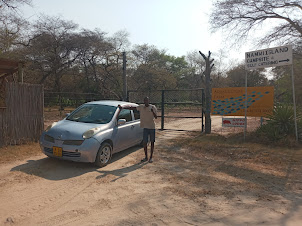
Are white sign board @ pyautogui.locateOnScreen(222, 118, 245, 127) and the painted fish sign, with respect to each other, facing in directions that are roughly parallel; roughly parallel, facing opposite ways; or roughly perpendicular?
roughly parallel

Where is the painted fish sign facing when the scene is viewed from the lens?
facing the viewer

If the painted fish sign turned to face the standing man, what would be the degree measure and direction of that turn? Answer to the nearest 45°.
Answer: approximately 45° to its right

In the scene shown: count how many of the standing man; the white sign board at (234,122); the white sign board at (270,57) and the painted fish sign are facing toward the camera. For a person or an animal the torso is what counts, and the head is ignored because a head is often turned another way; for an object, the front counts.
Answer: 4

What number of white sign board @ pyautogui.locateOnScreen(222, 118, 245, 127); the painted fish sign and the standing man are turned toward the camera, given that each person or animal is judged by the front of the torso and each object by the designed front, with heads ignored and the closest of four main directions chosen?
3

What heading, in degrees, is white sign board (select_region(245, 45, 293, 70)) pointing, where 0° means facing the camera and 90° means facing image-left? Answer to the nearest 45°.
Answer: approximately 0°

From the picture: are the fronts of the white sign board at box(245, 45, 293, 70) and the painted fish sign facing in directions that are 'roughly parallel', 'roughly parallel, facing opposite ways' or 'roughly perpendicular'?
roughly parallel

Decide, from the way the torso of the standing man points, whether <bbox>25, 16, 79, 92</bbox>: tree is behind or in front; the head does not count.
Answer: behind

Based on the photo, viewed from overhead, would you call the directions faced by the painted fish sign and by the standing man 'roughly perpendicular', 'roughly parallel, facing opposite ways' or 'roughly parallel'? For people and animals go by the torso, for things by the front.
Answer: roughly parallel

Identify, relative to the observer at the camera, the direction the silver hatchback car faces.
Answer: facing the viewer and to the left of the viewer

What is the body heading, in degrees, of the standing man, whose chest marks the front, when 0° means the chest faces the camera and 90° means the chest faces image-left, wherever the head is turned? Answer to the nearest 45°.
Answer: approximately 0°

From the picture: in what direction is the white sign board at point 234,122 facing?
toward the camera

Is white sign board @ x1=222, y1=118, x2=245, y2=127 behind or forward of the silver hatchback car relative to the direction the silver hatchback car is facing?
behind
